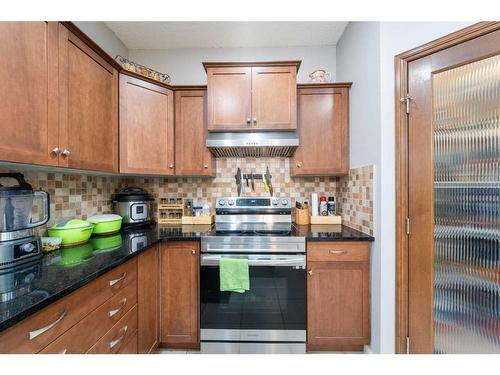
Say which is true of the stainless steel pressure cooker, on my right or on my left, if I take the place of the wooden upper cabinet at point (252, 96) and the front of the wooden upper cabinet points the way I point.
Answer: on my right

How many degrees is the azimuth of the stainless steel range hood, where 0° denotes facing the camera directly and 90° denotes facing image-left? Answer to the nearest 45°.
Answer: approximately 0°

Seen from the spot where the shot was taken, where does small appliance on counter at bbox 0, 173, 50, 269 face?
facing the viewer and to the right of the viewer

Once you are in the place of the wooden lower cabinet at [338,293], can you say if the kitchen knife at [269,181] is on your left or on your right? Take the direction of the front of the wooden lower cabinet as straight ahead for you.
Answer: on your right

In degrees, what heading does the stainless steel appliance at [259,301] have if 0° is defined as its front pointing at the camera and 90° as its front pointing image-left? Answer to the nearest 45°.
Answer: approximately 0°

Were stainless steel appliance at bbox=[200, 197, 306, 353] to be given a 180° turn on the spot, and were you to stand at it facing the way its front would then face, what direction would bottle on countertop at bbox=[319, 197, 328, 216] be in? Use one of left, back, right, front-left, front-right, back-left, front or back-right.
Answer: front-right

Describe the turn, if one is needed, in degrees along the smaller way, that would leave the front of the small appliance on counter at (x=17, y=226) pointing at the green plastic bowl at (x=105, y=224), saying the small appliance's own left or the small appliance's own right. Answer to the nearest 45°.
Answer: approximately 90° to the small appliance's own left

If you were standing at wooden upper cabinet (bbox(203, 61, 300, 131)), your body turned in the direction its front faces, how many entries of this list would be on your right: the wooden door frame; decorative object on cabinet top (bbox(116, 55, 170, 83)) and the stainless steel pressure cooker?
2
